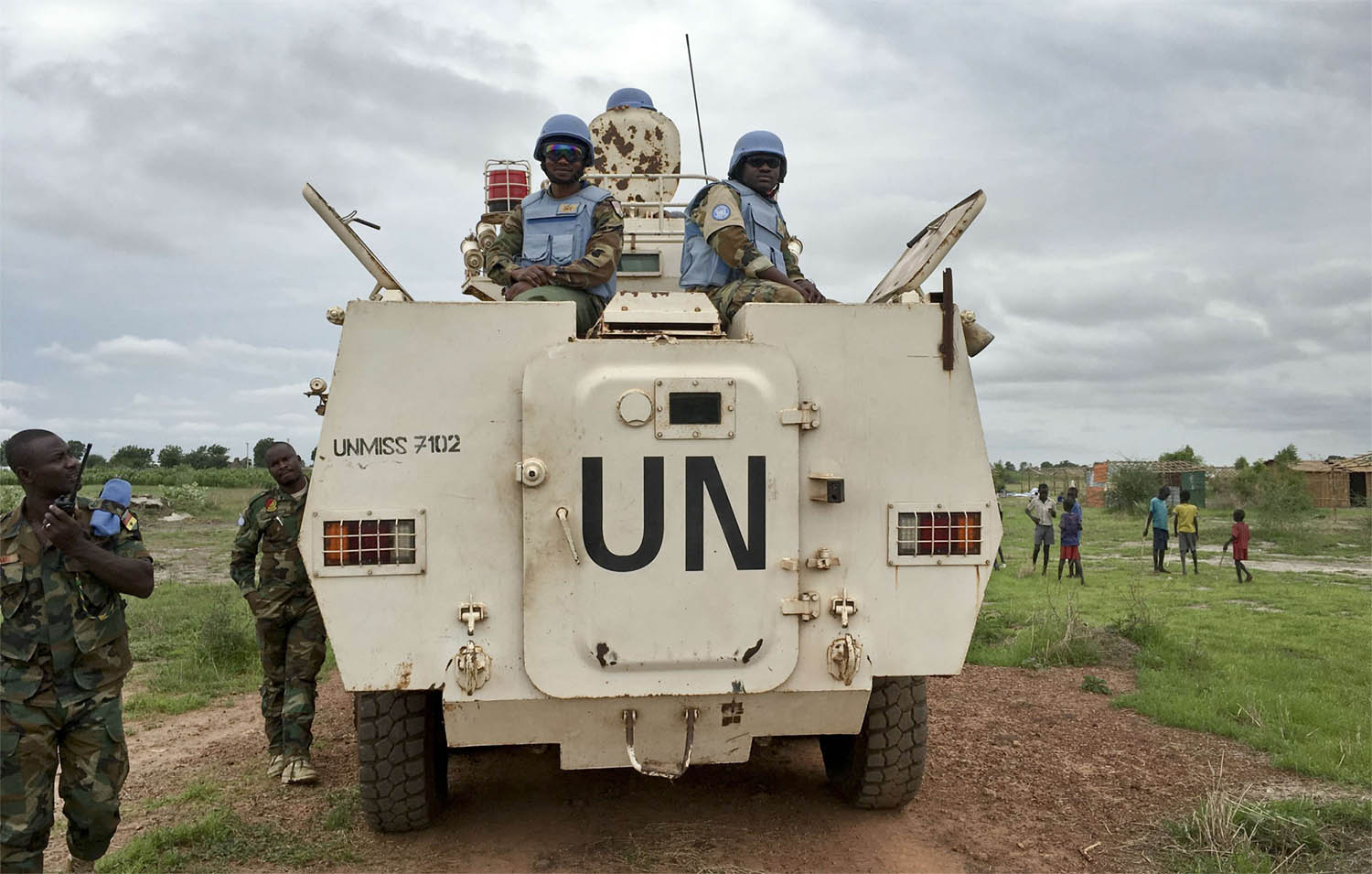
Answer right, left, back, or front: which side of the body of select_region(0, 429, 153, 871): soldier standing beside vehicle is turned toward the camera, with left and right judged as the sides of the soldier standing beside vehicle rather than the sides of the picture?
front

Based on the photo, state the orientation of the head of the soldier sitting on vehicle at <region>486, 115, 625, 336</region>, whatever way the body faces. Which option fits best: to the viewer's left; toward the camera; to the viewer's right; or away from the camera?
toward the camera

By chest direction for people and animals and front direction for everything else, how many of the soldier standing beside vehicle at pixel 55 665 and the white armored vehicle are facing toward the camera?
1

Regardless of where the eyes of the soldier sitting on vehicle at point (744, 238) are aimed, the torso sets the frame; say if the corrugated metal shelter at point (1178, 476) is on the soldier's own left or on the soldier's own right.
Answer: on the soldier's own left

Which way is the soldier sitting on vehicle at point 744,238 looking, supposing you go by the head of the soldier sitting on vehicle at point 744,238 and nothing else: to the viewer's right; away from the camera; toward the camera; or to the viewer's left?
toward the camera

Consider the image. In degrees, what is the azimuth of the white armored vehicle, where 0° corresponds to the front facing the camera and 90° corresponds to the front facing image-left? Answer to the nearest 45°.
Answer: approximately 180°

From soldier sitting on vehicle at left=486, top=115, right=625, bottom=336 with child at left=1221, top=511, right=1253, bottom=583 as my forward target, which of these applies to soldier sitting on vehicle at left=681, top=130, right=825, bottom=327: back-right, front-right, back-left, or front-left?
front-right

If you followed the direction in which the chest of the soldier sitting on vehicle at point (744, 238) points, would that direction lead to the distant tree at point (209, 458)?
no

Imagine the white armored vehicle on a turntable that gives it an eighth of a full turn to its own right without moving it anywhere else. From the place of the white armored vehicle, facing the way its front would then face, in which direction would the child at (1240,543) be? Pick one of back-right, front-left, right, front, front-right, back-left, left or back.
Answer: front

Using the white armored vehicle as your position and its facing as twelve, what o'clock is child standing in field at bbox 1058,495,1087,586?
The child standing in field is roughly at 1 o'clock from the white armored vehicle.

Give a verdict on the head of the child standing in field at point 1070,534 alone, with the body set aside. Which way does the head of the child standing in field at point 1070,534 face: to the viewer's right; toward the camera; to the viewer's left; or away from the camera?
toward the camera

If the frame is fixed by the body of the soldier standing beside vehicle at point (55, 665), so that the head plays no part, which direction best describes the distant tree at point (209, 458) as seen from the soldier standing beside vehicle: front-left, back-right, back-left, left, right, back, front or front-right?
back

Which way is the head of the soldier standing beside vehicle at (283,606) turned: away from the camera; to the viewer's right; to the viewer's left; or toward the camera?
toward the camera
